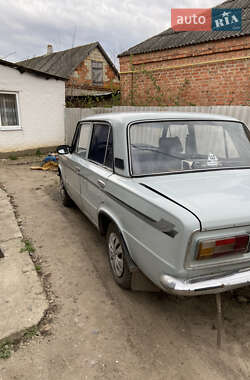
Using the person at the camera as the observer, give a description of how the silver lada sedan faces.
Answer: facing away from the viewer and to the left of the viewer

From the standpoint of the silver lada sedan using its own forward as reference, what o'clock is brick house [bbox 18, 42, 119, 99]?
The brick house is roughly at 1 o'clock from the silver lada sedan.

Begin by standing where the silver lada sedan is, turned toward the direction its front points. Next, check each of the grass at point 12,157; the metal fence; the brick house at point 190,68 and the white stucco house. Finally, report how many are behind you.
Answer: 0

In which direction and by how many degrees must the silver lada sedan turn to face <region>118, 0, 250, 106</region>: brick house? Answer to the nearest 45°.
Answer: approximately 45° to its right

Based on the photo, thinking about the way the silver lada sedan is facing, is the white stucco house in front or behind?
in front

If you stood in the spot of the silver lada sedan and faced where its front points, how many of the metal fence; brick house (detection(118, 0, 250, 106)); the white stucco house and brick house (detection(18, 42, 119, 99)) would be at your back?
0

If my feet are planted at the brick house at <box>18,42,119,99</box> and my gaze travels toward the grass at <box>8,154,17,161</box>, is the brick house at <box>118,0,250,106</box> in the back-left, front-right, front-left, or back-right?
front-left

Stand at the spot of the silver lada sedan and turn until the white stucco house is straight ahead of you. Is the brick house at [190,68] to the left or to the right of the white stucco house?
right

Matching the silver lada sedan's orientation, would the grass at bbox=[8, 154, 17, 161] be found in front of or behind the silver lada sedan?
in front

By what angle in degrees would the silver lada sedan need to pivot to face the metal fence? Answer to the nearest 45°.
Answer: approximately 45° to its right
